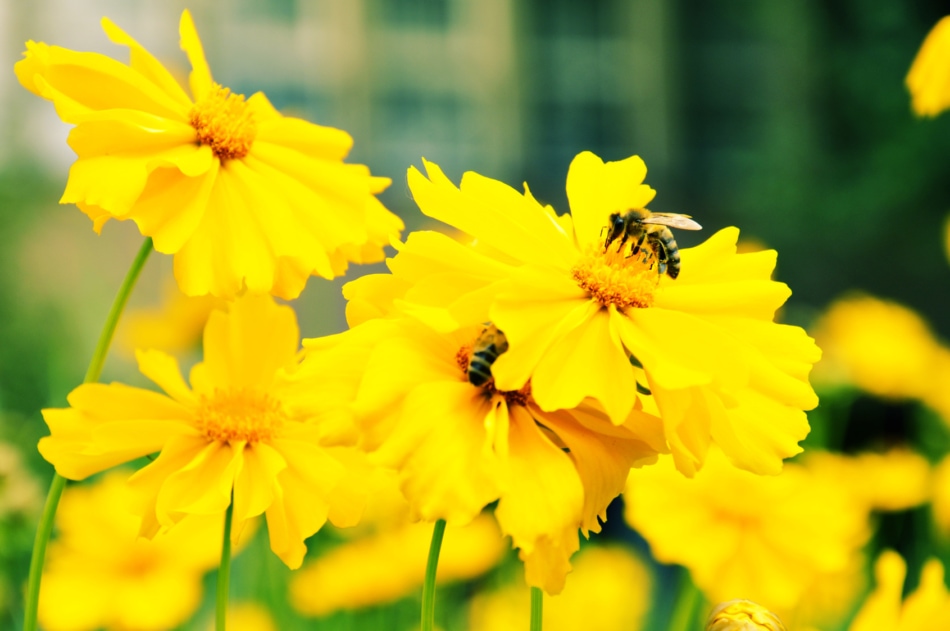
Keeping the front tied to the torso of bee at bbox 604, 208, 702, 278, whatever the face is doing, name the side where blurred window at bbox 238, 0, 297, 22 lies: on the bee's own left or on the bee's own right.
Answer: on the bee's own right

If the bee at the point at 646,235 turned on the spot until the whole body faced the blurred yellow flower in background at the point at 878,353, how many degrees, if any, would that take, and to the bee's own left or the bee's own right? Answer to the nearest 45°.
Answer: approximately 90° to the bee's own right

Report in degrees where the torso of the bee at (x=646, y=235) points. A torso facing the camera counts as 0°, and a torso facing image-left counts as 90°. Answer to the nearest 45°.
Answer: approximately 90°
